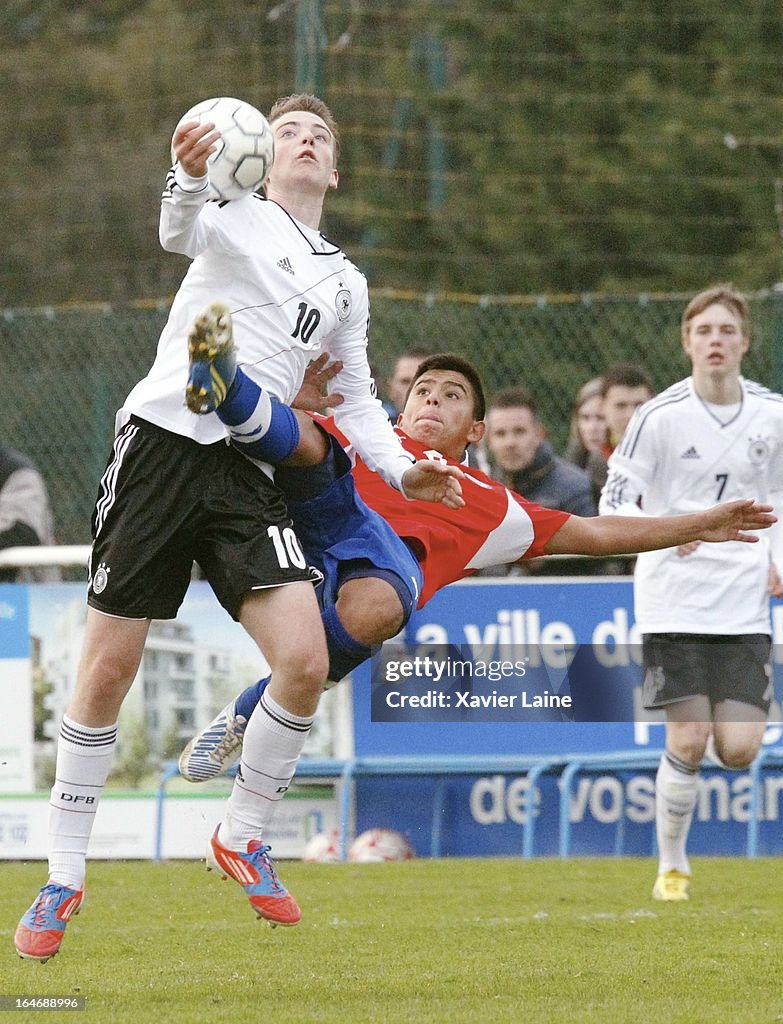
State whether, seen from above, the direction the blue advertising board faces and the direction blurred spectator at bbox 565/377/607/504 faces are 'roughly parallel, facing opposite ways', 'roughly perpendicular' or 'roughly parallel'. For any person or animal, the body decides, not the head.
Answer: roughly parallel

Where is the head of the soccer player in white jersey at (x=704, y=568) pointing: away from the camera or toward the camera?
toward the camera

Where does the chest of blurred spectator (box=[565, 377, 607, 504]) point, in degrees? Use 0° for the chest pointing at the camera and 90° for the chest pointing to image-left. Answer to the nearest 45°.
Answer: approximately 0°

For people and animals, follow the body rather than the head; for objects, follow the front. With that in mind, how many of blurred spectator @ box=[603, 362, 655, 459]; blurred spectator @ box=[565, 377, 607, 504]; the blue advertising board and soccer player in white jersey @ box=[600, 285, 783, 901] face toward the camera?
4

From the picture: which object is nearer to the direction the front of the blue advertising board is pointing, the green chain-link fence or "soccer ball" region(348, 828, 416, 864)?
the soccer ball

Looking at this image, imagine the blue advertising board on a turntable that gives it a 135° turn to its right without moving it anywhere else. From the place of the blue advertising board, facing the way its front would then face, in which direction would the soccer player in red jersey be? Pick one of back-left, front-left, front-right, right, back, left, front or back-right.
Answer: back-left

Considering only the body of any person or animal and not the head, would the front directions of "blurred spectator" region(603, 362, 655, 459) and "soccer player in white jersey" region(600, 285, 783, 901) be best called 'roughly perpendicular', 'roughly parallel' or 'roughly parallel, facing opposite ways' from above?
roughly parallel

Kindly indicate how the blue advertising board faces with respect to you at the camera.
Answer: facing the viewer

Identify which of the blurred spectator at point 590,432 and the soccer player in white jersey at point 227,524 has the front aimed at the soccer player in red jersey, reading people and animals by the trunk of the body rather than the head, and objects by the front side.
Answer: the blurred spectator

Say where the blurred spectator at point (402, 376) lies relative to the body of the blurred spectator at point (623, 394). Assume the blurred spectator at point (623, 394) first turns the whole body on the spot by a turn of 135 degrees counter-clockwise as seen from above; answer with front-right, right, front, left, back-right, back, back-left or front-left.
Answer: back-left

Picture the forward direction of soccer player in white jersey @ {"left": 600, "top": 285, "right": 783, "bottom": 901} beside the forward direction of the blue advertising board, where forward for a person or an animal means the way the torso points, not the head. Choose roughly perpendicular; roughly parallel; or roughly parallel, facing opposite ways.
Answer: roughly parallel

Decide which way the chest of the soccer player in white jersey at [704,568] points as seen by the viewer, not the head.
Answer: toward the camera

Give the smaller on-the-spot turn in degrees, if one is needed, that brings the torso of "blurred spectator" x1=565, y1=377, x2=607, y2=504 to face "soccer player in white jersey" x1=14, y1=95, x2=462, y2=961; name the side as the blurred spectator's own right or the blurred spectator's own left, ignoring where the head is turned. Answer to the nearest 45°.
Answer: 0° — they already face them
